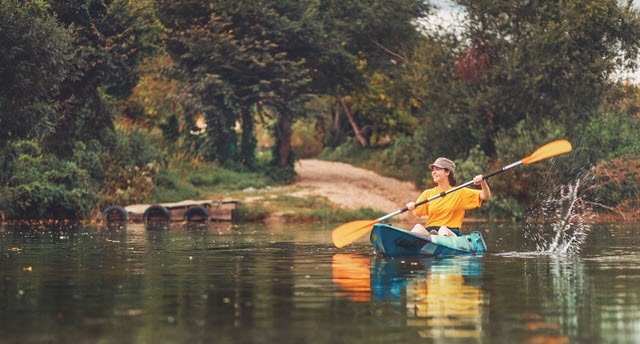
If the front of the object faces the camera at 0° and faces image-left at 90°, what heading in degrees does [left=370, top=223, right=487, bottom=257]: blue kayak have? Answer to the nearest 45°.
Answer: approximately 45°

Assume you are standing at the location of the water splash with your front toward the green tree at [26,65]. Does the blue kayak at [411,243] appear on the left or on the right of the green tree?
left

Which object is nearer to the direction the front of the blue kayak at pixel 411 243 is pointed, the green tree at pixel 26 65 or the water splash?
the green tree

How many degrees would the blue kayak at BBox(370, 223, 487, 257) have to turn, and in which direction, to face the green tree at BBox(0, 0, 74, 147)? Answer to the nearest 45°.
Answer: approximately 90° to its right

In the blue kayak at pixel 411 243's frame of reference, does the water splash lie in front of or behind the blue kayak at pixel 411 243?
behind
